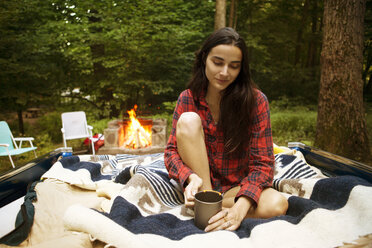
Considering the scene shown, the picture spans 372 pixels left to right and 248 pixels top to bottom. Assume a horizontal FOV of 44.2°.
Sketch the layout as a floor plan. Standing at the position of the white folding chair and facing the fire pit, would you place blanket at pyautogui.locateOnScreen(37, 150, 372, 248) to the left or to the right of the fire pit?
right

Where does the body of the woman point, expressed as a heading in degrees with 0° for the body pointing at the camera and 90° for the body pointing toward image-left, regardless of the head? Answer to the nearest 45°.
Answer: approximately 0°

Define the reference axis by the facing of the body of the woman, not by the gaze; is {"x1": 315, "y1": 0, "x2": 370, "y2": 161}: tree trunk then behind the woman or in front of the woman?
behind

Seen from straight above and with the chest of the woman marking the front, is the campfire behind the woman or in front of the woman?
behind

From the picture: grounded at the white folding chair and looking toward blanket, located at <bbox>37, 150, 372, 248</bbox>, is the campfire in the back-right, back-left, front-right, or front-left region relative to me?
front-left

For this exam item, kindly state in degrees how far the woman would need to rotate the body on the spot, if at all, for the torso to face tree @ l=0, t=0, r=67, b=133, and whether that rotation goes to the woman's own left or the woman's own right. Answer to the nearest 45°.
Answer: approximately 135° to the woman's own right
